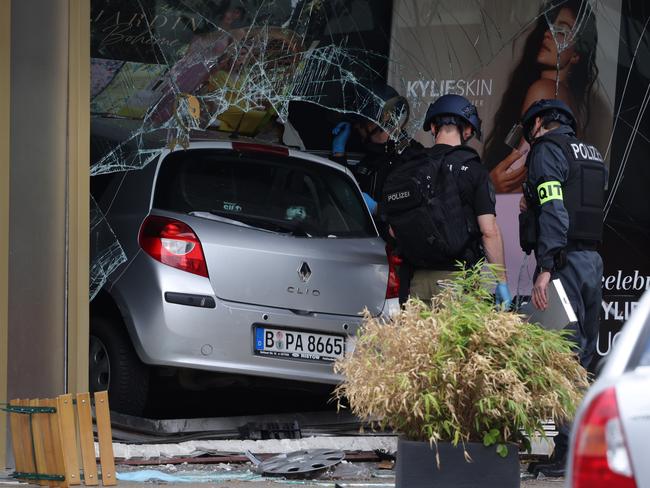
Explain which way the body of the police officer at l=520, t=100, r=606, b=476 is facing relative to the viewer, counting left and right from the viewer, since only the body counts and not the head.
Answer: facing away from the viewer and to the left of the viewer

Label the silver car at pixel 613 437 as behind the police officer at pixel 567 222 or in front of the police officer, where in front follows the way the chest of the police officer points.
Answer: behind

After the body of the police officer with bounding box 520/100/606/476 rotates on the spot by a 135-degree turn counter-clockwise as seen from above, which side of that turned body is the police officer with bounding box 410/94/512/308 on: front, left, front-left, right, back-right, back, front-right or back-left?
right

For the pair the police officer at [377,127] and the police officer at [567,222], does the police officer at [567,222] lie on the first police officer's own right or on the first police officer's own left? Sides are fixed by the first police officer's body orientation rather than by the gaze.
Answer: on the first police officer's own left

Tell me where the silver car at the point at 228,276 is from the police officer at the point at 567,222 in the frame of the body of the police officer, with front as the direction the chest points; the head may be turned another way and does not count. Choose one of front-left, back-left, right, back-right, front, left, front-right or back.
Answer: front-left

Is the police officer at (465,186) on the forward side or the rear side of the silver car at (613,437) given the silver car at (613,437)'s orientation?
on the forward side

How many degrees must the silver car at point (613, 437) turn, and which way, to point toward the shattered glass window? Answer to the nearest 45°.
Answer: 0° — it already faces it

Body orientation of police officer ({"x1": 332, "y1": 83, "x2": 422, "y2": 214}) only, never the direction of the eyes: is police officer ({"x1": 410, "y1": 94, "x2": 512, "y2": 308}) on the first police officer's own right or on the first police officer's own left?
on the first police officer's own left

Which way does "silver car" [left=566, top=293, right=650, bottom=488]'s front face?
away from the camera

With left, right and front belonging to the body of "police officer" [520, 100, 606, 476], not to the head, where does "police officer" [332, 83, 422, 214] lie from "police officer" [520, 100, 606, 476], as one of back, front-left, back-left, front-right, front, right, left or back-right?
front
